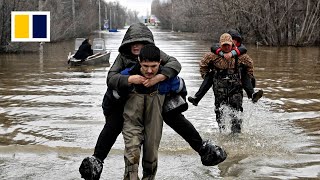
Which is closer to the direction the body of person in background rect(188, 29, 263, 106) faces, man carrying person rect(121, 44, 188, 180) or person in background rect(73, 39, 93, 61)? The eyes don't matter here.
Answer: the man carrying person

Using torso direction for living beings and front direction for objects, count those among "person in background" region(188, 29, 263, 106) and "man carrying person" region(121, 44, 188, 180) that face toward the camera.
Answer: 2

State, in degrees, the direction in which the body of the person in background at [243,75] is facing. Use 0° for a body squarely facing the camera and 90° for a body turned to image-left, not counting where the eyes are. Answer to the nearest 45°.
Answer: approximately 0°

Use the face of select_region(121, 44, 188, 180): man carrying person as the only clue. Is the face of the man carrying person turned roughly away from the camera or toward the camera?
toward the camera

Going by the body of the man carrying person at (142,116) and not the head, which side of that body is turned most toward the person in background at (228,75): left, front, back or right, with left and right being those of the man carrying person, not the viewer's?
back

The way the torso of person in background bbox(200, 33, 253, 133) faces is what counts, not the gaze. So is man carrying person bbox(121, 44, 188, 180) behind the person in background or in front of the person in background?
in front

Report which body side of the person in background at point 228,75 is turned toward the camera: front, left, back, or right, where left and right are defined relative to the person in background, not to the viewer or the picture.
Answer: front

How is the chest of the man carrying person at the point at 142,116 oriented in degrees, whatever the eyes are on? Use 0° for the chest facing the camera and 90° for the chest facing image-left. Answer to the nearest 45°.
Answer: approximately 0°

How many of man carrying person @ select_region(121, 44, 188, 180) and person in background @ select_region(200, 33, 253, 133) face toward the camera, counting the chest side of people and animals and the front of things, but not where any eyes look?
2

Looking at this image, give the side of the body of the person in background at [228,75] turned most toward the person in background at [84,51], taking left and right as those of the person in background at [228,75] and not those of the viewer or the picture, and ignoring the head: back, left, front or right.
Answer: back

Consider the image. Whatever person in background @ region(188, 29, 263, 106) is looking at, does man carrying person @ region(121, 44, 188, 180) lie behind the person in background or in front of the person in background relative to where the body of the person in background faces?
in front

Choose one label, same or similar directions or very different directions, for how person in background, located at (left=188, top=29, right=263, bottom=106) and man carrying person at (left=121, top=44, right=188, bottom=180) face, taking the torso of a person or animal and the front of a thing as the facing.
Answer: same or similar directions

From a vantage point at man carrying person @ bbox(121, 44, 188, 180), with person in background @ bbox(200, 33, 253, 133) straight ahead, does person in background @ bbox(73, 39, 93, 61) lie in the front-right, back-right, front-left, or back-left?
front-left
